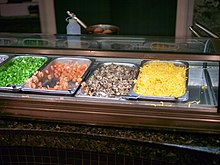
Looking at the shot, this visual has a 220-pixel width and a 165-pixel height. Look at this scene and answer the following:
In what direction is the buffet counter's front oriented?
toward the camera

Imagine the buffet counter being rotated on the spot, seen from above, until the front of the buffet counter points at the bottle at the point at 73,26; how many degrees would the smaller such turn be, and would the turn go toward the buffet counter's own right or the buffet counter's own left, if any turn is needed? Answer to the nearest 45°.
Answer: approximately 180°
